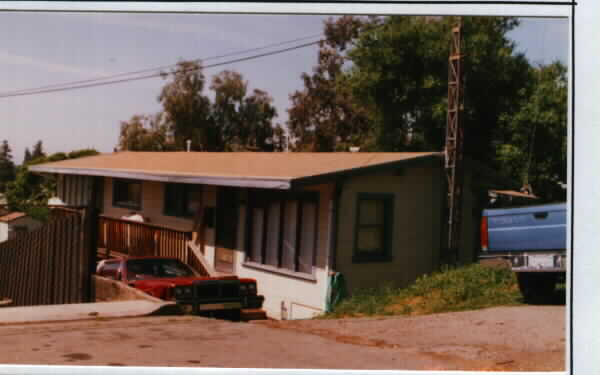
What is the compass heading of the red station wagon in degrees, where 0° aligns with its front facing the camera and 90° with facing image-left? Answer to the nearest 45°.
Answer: approximately 315°
